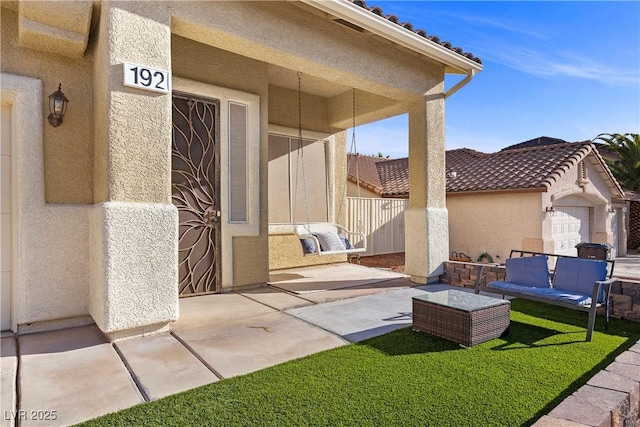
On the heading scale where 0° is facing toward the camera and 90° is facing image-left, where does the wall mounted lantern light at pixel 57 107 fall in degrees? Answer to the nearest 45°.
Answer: approximately 315°

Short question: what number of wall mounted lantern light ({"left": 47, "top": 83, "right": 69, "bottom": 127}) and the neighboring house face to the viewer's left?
0

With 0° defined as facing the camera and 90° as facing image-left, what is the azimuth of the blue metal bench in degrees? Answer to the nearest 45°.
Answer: approximately 45°

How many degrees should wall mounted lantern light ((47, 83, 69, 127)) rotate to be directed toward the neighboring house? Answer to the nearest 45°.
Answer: approximately 45° to its left

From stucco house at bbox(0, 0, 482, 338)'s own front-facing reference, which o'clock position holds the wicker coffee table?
The wicker coffee table is roughly at 11 o'clock from the stucco house.

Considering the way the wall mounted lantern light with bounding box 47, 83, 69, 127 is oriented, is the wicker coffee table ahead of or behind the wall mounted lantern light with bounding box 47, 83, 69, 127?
ahead

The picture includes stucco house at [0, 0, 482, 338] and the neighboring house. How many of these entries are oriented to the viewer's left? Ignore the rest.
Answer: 0

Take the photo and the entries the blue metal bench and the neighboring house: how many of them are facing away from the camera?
0

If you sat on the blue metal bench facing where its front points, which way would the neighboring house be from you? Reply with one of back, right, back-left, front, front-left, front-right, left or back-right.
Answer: back-right

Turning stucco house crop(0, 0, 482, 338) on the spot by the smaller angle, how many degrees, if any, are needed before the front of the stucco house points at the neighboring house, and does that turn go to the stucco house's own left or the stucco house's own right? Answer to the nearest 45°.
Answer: approximately 90° to the stucco house's own left

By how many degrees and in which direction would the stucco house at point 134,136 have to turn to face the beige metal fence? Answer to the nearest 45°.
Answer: approximately 90° to its left

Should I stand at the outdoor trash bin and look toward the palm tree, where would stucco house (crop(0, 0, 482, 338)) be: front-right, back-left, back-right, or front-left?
back-left

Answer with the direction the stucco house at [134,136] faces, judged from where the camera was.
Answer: facing the viewer and to the right of the viewer

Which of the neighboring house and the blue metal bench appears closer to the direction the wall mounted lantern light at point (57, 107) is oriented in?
the blue metal bench
